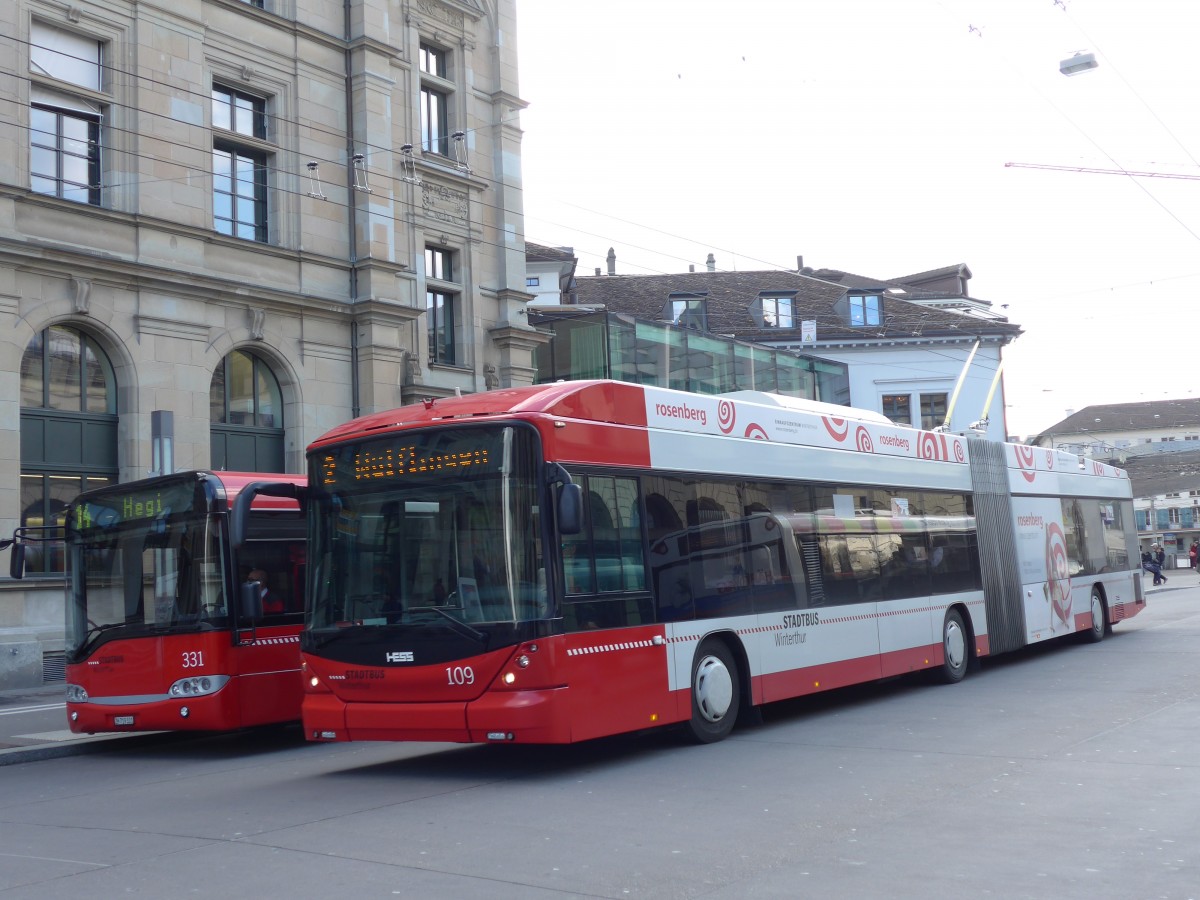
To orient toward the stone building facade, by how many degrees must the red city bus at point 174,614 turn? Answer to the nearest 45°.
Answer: approximately 135° to its right

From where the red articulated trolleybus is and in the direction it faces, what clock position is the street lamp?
The street lamp is roughly at 6 o'clock from the red articulated trolleybus.

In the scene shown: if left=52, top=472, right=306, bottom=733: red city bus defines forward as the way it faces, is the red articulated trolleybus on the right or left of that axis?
on its left

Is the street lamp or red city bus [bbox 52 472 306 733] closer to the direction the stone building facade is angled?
the street lamp

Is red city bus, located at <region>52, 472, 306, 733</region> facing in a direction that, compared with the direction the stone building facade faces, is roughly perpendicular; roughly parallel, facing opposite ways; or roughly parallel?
roughly perpendicular

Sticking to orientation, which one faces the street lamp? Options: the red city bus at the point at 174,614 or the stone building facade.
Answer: the stone building facade

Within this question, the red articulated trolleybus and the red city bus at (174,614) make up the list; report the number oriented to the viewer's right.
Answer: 0

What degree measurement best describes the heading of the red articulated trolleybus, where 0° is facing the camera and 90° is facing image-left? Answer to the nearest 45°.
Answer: approximately 45°

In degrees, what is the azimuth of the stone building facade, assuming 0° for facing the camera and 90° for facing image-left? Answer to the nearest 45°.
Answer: approximately 315°

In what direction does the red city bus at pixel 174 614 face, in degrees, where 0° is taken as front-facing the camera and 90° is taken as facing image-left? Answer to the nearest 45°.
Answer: approximately 45°

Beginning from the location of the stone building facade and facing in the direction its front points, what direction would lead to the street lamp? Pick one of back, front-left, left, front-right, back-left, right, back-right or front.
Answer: front

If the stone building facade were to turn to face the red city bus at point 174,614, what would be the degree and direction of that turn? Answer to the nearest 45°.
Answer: approximately 45° to its right
